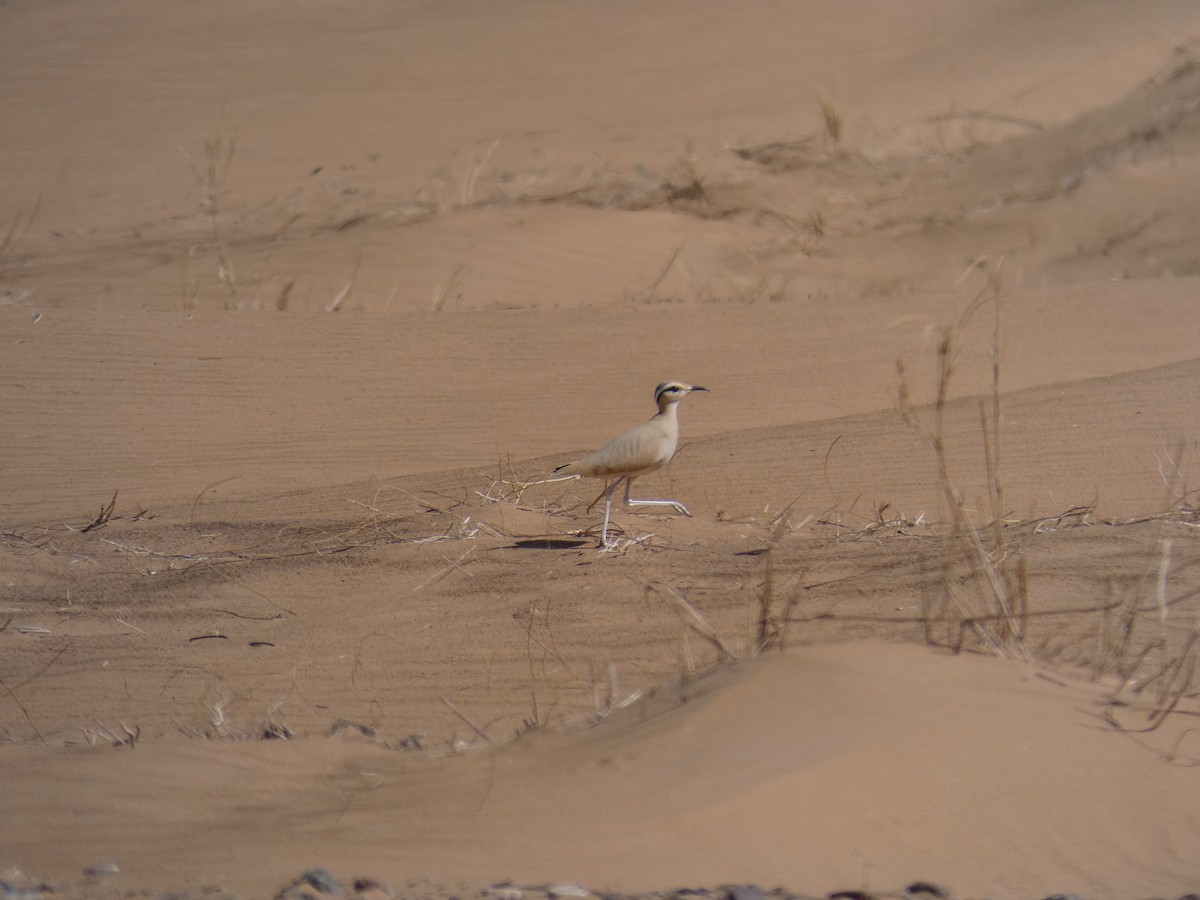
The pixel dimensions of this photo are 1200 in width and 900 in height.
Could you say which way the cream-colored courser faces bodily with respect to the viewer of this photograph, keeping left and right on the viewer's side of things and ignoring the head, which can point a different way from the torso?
facing to the right of the viewer

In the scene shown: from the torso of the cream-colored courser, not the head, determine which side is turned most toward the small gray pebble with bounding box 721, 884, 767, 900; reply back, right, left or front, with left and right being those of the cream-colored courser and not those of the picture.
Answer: right

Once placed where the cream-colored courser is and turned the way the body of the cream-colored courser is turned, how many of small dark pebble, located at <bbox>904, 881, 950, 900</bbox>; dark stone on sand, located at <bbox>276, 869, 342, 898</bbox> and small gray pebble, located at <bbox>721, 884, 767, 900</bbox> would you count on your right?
3
